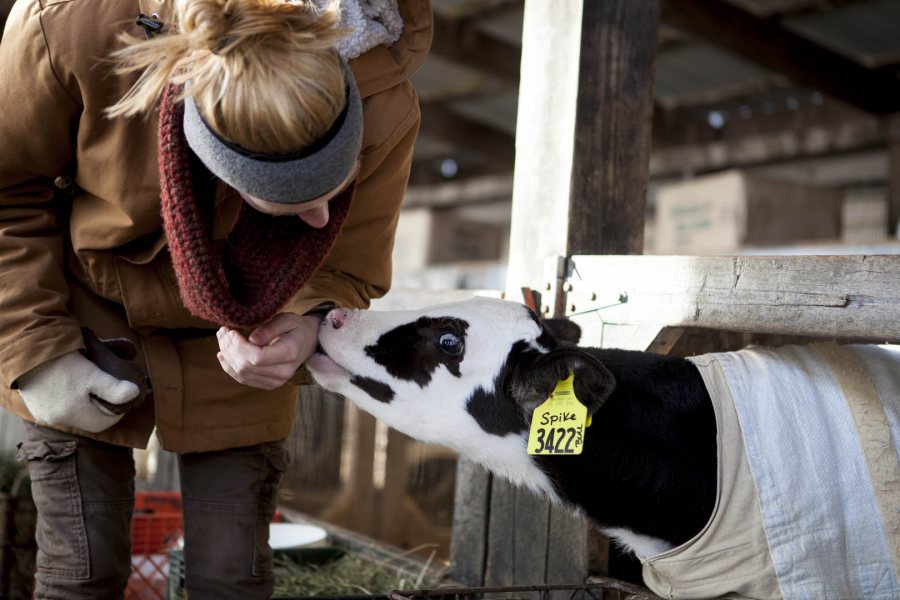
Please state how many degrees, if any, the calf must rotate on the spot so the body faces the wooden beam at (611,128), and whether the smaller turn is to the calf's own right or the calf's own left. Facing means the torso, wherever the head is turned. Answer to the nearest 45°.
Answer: approximately 90° to the calf's own right

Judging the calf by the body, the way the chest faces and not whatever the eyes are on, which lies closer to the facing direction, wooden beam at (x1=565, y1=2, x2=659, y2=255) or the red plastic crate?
the red plastic crate

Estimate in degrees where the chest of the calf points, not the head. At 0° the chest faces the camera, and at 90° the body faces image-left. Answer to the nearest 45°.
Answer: approximately 90°

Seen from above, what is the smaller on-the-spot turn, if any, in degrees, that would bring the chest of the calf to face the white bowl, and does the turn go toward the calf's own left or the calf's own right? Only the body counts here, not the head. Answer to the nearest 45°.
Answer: approximately 45° to the calf's own right

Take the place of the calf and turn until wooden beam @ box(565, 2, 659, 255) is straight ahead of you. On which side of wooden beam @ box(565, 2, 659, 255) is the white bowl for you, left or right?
left

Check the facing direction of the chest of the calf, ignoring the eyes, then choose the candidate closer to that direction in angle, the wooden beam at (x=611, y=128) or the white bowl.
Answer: the white bowl

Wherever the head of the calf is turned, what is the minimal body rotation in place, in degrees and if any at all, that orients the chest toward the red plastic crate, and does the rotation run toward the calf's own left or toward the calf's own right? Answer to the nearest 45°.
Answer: approximately 45° to the calf's own right
